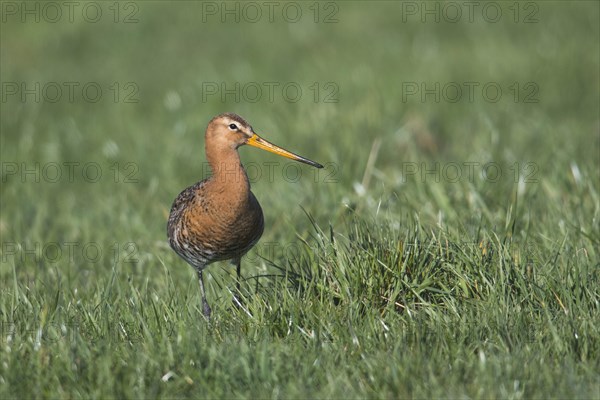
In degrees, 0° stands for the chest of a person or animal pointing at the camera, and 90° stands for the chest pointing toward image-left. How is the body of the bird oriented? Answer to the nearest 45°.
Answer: approximately 315°
